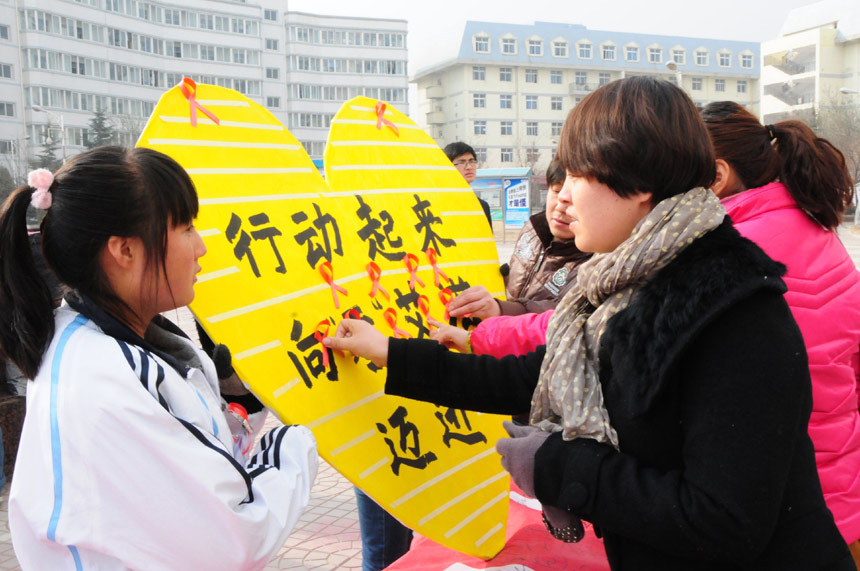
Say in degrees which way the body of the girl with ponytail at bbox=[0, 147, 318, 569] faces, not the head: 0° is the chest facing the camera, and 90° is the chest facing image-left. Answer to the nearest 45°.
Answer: approximately 270°

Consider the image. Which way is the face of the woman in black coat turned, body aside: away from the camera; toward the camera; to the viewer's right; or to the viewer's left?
to the viewer's left

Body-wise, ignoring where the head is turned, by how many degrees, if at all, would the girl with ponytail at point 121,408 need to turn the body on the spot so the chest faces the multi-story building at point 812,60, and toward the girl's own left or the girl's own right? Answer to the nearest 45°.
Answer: approximately 45° to the girl's own left

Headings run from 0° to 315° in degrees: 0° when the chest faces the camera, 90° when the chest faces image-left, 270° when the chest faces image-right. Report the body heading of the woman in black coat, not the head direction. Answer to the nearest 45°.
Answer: approximately 90°

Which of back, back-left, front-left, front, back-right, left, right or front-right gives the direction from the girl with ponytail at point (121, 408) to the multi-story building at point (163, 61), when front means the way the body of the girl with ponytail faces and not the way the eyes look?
left

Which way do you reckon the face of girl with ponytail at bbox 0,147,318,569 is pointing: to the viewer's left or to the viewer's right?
to the viewer's right

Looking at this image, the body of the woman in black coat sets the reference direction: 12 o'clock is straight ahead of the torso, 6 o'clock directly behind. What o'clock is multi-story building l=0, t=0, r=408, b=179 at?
The multi-story building is roughly at 2 o'clock from the woman in black coat.

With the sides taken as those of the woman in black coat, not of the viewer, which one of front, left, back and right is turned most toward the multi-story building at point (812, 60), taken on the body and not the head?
right
